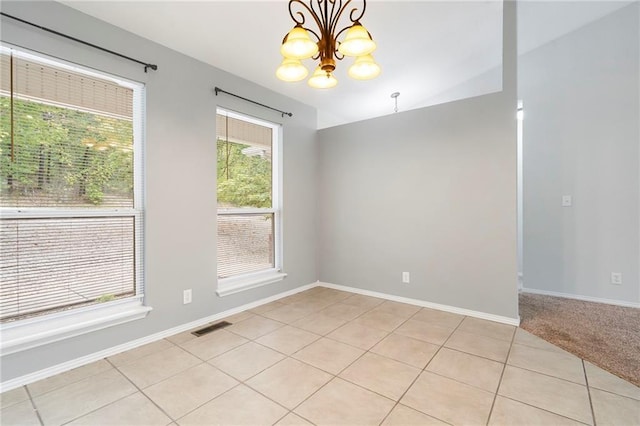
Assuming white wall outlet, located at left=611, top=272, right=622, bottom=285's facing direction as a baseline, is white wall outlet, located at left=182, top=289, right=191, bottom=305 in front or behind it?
in front

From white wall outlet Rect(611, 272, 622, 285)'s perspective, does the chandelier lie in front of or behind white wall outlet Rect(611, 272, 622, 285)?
in front

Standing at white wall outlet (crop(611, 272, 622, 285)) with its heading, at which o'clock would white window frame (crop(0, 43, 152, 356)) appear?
The white window frame is roughly at 1 o'clock from the white wall outlet.

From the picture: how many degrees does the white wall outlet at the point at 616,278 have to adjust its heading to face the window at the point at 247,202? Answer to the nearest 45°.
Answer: approximately 45° to its right

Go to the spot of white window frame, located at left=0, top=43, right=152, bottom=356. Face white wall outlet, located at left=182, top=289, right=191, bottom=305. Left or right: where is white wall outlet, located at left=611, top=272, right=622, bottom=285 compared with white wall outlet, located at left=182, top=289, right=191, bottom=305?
right

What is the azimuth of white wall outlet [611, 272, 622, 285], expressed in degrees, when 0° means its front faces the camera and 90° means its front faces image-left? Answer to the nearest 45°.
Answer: approximately 0°
